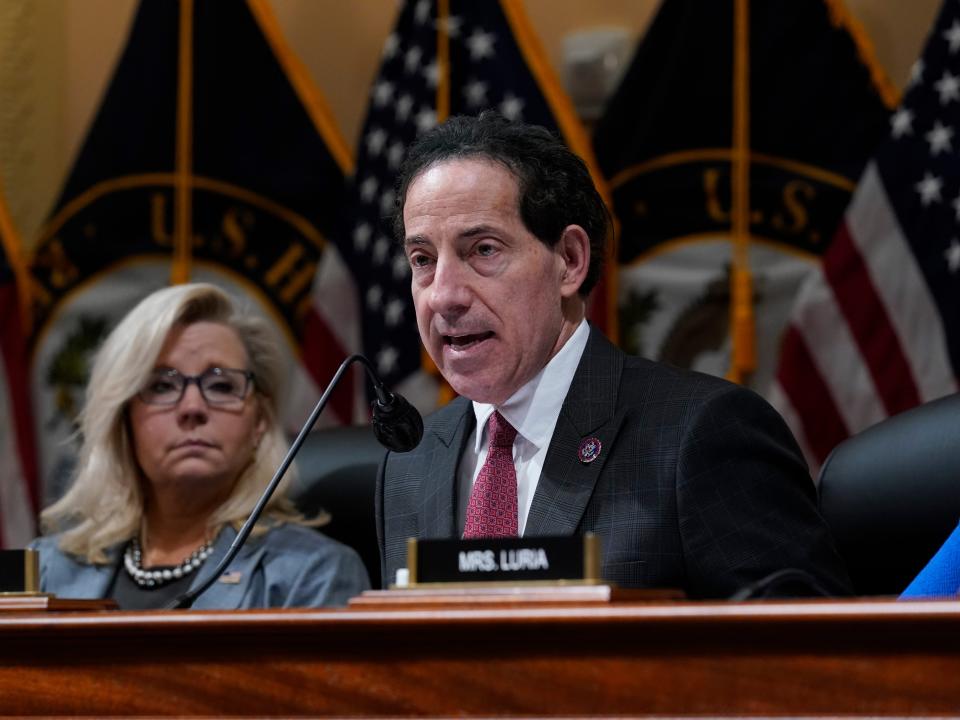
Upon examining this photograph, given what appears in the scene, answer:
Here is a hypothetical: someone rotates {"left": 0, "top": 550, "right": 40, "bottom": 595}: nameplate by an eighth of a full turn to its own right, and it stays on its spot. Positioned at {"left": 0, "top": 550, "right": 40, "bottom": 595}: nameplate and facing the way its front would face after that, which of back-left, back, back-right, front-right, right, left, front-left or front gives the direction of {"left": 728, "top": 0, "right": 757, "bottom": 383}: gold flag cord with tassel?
back

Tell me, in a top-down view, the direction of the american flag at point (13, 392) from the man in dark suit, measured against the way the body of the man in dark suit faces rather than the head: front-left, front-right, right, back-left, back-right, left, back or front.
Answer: right

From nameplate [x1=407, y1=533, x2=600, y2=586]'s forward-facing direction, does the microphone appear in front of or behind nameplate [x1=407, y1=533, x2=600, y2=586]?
behind

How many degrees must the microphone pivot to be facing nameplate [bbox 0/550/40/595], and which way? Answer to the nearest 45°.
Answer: approximately 180°

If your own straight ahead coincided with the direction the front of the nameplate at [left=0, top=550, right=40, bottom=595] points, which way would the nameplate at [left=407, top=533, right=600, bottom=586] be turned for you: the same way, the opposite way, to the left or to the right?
the same way

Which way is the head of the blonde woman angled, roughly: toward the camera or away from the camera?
toward the camera

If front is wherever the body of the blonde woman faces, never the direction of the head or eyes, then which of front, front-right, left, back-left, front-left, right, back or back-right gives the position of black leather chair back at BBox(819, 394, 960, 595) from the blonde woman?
left

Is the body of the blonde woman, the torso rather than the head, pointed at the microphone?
no

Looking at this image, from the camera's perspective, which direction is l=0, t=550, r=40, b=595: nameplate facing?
toward the camera

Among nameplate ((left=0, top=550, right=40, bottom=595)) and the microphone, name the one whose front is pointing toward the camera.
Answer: the nameplate

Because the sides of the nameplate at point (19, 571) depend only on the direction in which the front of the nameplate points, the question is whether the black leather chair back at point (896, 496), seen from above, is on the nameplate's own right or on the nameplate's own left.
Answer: on the nameplate's own left

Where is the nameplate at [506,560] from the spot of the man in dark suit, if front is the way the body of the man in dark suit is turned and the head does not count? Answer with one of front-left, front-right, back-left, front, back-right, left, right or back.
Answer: front-left

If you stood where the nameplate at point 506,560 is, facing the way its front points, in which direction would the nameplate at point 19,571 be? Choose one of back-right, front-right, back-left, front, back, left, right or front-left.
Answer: back-right

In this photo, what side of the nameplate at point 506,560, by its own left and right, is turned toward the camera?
front

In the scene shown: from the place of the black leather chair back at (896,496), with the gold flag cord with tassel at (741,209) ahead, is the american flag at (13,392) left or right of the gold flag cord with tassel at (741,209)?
left

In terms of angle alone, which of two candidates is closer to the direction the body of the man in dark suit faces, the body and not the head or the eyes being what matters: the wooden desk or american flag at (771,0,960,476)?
the wooden desk

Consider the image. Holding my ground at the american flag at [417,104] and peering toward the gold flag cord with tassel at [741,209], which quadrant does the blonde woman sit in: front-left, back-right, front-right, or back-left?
back-right

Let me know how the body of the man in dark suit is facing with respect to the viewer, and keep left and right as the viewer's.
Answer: facing the viewer and to the left of the viewer
